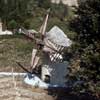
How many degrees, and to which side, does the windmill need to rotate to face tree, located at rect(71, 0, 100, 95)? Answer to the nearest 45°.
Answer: approximately 90° to its left
